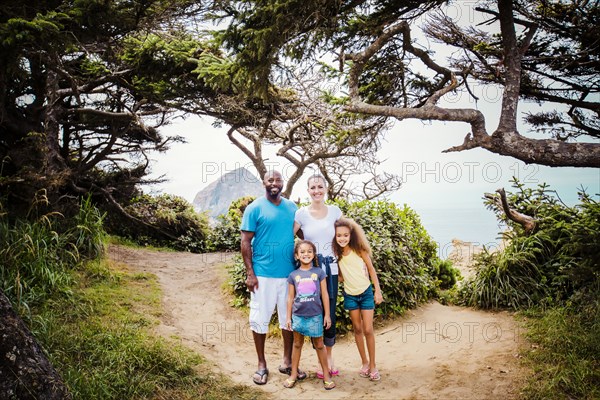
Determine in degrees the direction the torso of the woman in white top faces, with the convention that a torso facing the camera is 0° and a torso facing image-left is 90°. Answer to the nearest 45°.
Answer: approximately 0°

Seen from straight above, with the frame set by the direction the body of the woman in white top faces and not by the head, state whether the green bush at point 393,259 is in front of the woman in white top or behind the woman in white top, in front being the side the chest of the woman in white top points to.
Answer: behind
